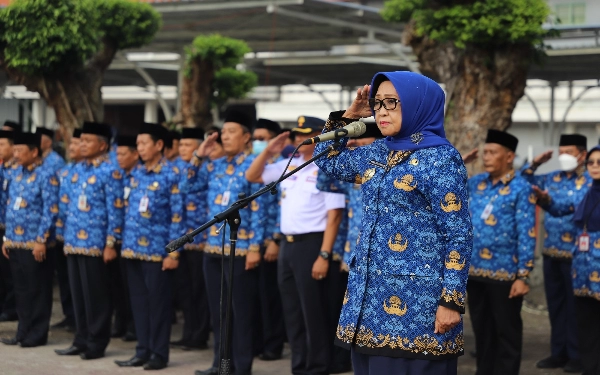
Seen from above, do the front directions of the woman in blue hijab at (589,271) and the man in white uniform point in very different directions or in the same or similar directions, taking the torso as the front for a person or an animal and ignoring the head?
same or similar directions

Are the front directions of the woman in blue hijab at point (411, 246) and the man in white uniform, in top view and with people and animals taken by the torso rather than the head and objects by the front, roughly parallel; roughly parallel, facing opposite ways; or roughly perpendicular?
roughly parallel

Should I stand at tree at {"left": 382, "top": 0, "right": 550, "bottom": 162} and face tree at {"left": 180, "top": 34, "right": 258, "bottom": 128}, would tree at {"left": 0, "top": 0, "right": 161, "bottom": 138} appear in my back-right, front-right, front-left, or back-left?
front-left

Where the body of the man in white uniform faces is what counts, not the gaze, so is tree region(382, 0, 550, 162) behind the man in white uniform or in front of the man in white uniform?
behind

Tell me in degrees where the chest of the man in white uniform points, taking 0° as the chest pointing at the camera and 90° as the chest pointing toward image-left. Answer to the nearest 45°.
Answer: approximately 45°

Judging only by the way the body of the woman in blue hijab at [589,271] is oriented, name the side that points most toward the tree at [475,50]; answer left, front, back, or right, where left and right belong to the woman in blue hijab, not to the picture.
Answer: right

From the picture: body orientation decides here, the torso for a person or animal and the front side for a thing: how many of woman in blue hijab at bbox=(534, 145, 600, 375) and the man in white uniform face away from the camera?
0

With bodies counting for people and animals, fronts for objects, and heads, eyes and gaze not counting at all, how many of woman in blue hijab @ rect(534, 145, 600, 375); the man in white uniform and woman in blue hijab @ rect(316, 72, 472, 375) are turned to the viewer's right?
0

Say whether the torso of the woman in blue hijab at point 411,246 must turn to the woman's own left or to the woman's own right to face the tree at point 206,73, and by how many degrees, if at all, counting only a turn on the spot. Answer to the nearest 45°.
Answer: approximately 135° to the woman's own right

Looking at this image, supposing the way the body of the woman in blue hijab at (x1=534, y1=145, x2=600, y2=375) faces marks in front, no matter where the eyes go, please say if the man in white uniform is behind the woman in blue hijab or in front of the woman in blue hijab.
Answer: in front

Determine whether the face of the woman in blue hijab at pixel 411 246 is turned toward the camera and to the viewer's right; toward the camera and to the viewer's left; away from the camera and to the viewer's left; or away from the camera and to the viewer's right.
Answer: toward the camera and to the viewer's left

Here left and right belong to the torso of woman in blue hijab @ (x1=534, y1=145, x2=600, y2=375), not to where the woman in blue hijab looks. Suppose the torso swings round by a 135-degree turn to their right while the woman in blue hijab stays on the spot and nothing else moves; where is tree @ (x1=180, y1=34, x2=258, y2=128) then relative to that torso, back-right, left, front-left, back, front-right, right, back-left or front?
front-left

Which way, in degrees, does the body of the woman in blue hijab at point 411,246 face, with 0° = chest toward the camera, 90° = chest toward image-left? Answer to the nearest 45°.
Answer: approximately 45°

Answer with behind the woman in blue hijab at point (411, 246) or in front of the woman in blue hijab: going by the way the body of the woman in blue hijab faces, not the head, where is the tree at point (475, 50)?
behind

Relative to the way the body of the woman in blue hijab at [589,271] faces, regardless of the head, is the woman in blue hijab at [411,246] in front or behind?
in front
